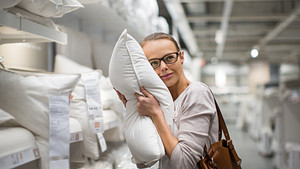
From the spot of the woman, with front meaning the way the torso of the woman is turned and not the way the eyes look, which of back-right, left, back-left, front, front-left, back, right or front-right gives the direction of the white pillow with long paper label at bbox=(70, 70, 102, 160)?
right

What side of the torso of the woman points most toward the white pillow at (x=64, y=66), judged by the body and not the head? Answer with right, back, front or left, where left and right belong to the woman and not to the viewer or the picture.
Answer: right

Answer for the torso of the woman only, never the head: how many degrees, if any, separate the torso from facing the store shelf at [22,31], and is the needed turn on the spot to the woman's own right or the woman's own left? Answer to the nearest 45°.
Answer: approximately 45° to the woman's own right

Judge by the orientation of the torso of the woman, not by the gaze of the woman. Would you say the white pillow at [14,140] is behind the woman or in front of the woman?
in front

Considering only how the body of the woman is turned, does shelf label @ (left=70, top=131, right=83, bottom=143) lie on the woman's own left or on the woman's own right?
on the woman's own right

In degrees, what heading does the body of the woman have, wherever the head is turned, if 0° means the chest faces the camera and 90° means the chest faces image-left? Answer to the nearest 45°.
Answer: approximately 45°

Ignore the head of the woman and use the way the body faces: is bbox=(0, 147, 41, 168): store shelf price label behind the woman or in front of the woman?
in front
